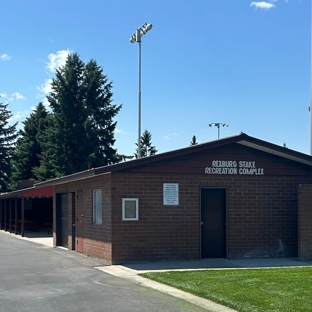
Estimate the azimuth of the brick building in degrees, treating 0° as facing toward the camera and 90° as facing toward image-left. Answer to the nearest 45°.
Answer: approximately 0°

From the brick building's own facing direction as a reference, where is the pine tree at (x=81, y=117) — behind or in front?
behind

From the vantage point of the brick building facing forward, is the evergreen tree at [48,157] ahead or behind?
behind

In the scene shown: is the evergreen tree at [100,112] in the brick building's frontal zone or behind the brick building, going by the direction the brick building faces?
behind
